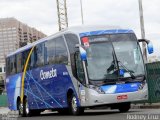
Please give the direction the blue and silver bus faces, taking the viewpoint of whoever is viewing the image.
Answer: facing the viewer and to the right of the viewer
